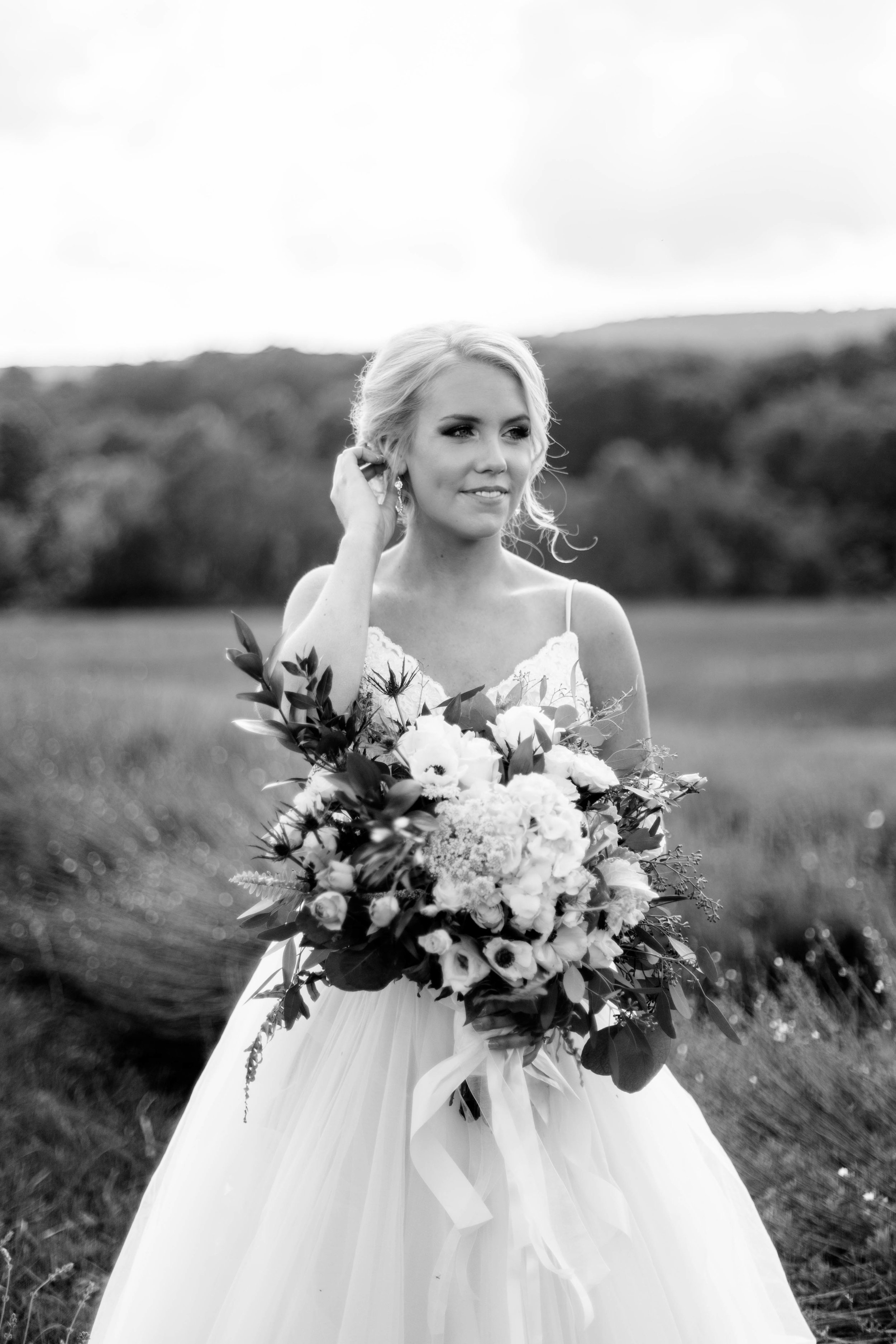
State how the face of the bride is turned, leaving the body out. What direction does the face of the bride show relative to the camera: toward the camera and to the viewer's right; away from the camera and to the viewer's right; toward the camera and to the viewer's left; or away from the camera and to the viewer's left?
toward the camera and to the viewer's right

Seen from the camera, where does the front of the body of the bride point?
toward the camera
